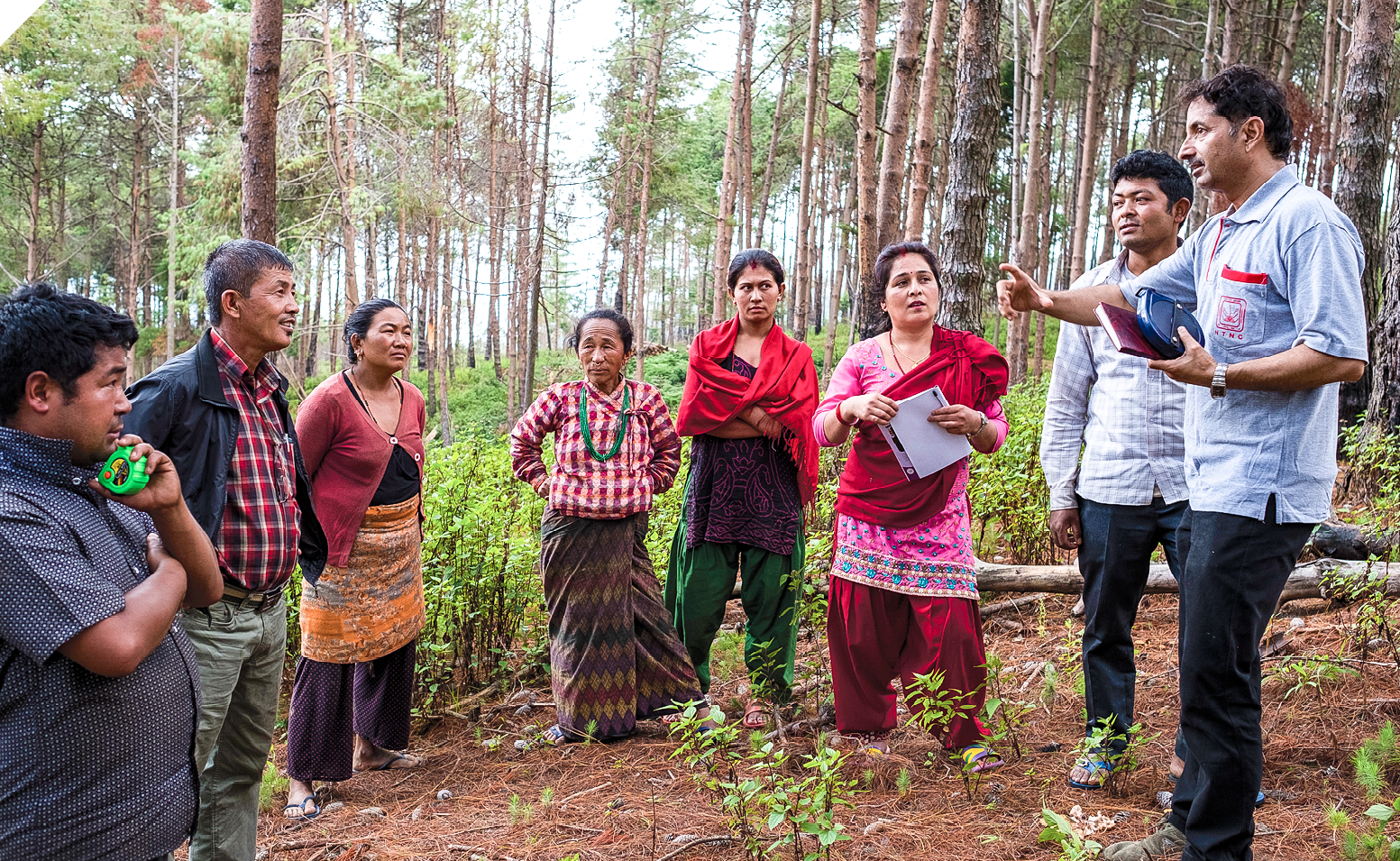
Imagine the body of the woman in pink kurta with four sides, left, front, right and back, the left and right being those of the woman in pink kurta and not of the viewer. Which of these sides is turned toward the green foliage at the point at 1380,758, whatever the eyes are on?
left

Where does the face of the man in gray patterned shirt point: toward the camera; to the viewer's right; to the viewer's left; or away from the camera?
to the viewer's right

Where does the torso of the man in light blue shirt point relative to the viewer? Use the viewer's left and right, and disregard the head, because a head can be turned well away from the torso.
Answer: facing to the left of the viewer

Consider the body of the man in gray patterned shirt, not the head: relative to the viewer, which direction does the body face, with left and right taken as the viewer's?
facing to the right of the viewer

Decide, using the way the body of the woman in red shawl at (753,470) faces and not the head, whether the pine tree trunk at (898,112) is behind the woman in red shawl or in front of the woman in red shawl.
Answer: behind

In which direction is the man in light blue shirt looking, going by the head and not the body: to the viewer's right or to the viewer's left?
to the viewer's left
